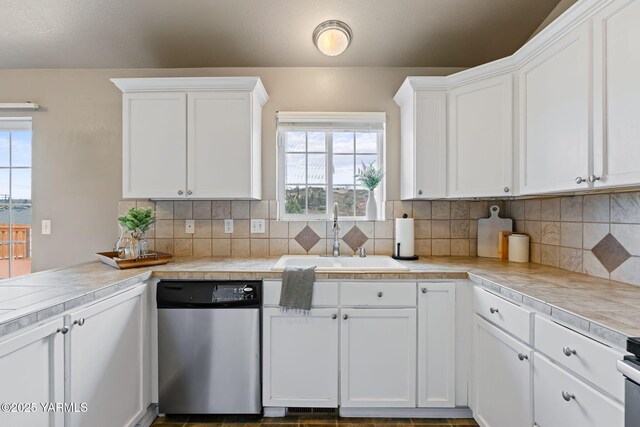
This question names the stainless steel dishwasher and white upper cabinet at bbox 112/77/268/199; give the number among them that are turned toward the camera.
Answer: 2

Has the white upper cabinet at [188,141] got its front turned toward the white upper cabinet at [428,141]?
no

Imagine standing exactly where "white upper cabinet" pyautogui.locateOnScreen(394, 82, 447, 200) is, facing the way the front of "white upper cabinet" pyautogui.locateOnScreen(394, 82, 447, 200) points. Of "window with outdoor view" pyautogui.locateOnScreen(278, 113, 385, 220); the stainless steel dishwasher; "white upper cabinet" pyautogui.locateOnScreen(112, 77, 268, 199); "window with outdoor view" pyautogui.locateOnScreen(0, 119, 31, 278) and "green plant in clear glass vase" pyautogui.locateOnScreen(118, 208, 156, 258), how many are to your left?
0

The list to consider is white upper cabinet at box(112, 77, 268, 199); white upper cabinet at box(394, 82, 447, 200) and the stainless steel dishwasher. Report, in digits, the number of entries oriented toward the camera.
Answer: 3

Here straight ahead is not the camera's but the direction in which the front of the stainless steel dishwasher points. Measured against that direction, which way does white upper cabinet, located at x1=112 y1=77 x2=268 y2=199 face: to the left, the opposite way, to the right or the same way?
the same way

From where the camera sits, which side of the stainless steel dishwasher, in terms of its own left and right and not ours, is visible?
front

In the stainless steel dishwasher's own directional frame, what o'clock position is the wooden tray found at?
The wooden tray is roughly at 4 o'clock from the stainless steel dishwasher.

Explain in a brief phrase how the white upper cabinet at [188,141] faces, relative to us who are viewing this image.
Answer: facing the viewer

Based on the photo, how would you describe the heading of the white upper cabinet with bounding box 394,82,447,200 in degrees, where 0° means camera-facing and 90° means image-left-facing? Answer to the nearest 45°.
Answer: approximately 0°

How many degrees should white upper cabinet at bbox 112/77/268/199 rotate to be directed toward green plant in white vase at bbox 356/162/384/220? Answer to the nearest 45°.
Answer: approximately 90° to its left

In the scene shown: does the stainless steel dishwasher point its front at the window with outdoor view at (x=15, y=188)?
no

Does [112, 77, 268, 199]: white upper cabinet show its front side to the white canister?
no

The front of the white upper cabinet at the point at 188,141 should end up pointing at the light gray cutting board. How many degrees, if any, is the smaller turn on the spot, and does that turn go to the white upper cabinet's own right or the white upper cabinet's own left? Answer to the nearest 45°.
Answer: approximately 90° to the white upper cabinet's own left
